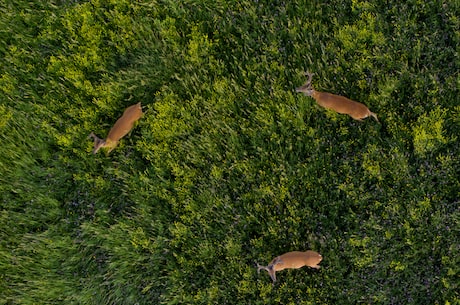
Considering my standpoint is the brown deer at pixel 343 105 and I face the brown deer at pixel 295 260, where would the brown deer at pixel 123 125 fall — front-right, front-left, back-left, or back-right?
front-right

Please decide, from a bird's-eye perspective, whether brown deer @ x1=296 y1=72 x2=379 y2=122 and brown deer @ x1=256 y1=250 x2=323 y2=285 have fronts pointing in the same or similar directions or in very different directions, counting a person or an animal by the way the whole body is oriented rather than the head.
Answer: same or similar directions

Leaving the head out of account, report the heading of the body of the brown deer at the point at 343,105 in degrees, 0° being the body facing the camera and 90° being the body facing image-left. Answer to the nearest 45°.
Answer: approximately 90°

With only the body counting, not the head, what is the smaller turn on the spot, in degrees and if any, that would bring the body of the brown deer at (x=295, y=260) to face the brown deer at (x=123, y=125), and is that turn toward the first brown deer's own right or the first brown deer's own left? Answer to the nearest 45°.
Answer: approximately 45° to the first brown deer's own right

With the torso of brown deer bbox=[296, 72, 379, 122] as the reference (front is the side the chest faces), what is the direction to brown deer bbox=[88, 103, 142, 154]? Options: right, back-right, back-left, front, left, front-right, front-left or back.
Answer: front

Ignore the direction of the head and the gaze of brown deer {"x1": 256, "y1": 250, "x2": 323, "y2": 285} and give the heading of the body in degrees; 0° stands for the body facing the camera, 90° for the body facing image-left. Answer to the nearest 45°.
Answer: approximately 90°

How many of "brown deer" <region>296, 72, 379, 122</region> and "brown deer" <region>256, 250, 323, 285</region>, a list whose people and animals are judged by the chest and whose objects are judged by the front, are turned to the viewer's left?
2

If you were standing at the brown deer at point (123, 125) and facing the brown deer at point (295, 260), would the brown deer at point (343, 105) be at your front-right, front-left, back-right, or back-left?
front-left
